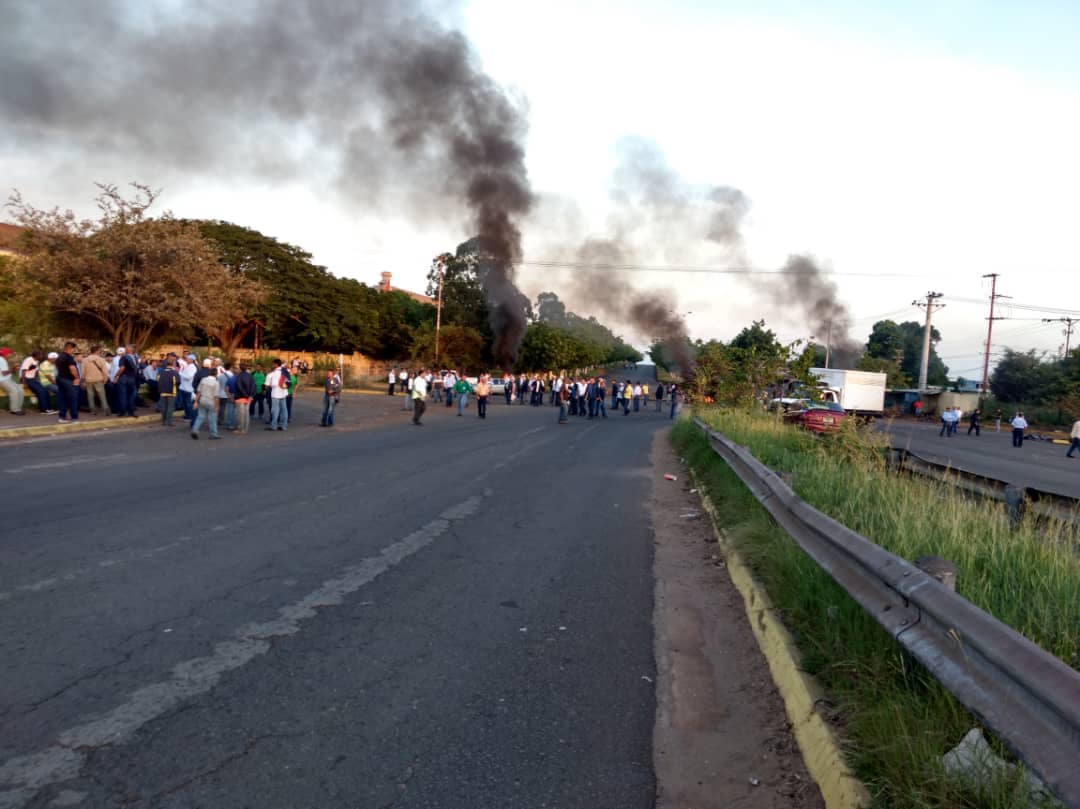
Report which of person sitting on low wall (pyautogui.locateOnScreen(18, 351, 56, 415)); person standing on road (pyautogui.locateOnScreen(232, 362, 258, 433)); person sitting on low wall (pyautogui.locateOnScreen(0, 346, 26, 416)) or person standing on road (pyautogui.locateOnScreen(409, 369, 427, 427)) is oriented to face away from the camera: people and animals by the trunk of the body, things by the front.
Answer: person standing on road (pyautogui.locateOnScreen(232, 362, 258, 433))

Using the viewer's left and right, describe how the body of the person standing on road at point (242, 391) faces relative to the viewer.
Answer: facing away from the viewer

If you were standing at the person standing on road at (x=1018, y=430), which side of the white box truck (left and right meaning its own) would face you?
back

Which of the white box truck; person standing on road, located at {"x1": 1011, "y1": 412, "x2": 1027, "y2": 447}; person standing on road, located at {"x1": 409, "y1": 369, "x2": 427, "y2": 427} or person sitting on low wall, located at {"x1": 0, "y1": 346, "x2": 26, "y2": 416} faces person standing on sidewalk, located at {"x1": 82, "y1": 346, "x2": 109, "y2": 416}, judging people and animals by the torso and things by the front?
person sitting on low wall, located at {"x1": 0, "y1": 346, "x2": 26, "y2": 416}

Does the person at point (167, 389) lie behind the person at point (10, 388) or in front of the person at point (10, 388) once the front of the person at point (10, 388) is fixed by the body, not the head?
in front

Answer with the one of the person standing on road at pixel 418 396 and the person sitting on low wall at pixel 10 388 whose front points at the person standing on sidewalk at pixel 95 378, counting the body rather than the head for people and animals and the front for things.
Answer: the person sitting on low wall at pixel 10 388

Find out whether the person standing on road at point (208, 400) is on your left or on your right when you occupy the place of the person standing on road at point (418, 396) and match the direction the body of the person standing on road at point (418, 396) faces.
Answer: on your right
